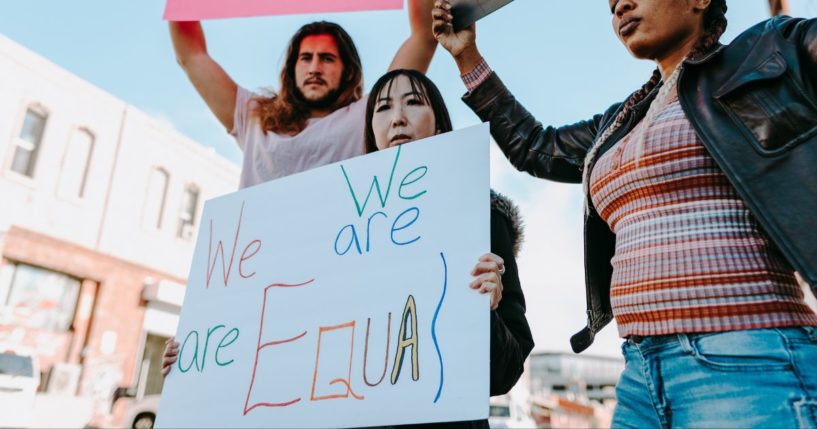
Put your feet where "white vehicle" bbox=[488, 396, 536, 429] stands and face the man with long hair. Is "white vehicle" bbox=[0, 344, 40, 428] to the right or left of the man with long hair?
right

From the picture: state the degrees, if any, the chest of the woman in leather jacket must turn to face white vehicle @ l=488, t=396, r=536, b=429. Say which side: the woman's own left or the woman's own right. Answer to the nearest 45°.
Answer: approximately 135° to the woman's own right

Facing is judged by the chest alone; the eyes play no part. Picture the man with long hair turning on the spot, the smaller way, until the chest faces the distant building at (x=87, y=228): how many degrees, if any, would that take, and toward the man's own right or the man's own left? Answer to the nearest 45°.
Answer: approximately 180°

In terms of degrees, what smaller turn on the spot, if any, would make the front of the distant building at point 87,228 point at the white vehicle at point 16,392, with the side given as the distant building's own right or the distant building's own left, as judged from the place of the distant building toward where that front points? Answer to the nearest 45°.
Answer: approximately 45° to the distant building's own right

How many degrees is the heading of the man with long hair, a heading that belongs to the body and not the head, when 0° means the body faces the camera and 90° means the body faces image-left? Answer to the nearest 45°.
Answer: approximately 0°

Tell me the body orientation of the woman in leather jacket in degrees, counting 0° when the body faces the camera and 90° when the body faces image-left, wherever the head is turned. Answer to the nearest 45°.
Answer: approximately 45°

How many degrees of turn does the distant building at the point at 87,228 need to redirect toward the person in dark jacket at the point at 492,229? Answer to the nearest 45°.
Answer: approximately 45° to its right

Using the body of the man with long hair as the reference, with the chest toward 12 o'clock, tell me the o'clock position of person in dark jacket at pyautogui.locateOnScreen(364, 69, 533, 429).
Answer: The person in dark jacket is roughly at 10 o'clock from the man with long hair.

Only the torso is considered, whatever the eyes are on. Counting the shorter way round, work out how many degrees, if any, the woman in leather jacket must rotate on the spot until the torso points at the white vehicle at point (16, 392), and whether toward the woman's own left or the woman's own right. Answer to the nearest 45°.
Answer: approximately 90° to the woman's own right

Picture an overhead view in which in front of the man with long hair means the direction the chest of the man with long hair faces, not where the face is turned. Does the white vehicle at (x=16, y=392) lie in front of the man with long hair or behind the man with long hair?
behind

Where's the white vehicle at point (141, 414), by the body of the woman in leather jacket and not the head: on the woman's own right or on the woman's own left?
on the woman's own right

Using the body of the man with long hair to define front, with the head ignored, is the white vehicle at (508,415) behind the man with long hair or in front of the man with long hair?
behind
